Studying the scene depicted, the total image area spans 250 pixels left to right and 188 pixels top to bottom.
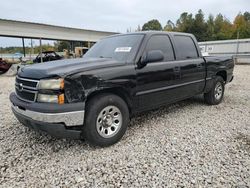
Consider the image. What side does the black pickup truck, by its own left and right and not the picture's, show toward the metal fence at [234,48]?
back

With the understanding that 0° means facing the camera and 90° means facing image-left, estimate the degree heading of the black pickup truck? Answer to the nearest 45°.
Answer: approximately 45°

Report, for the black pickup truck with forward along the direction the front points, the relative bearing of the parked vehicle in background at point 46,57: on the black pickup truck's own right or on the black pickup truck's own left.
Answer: on the black pickup truck's own right
